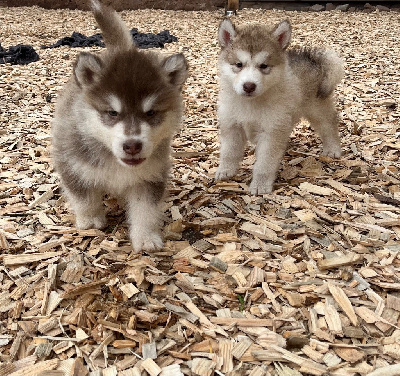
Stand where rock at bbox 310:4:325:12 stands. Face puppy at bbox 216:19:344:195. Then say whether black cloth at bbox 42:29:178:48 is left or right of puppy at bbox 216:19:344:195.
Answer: right

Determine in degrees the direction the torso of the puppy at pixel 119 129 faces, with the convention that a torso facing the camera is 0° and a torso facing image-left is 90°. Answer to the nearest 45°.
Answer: approximately 0°

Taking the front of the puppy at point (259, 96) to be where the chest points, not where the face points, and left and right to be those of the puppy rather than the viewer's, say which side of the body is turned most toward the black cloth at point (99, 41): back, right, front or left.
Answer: right

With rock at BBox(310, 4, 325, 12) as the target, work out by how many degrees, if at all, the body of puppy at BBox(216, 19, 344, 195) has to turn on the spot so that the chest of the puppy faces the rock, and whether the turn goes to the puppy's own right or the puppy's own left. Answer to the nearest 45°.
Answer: approximately 135° to the puppy's own right

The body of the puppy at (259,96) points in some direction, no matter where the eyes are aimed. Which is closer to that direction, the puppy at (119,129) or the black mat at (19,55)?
the puppy

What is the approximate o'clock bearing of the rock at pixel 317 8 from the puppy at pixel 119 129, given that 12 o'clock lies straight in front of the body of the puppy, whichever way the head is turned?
The rock is roughly at 7 o'clock from the puppy.

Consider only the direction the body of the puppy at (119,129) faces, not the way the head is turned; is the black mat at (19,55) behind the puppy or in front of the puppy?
behind

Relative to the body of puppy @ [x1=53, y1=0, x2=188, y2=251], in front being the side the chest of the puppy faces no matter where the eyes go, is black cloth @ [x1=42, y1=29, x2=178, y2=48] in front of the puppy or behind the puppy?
behind

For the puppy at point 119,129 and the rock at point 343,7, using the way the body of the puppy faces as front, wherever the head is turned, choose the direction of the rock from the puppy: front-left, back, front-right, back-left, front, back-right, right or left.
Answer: back-left

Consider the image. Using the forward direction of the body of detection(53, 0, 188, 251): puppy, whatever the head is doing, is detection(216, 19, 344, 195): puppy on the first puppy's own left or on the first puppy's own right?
on the first puppy's own left
